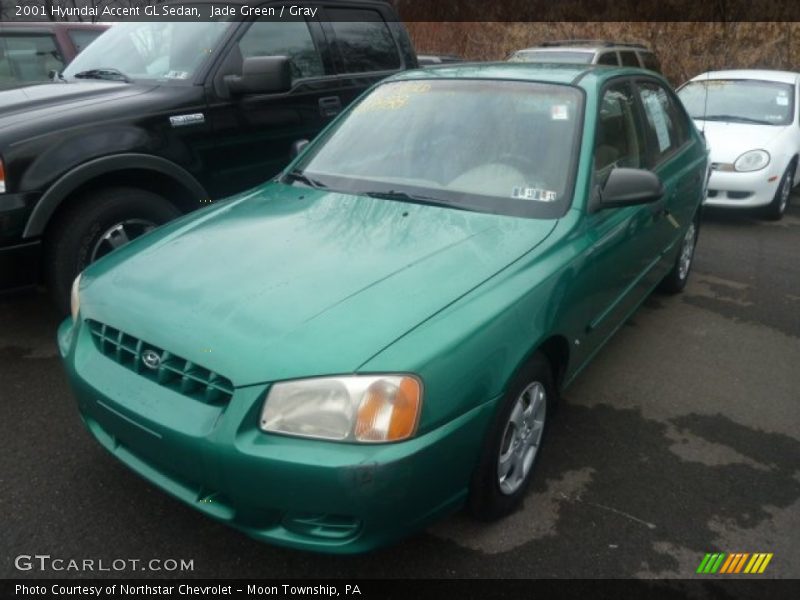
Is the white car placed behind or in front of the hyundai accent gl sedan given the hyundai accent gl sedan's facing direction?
behind

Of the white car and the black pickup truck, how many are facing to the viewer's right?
0

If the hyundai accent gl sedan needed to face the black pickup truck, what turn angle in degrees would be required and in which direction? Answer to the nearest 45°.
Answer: approximately 90° to its right

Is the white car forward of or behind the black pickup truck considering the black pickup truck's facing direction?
behind

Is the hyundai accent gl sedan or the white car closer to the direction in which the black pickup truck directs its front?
the hyundai accent gl sedan

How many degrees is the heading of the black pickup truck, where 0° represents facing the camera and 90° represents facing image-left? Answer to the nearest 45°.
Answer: approximately 45°

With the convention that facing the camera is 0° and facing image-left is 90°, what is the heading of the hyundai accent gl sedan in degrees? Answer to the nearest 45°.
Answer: approximately 45°

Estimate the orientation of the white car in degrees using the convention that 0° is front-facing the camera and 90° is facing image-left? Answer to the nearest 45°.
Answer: approximately 45°
